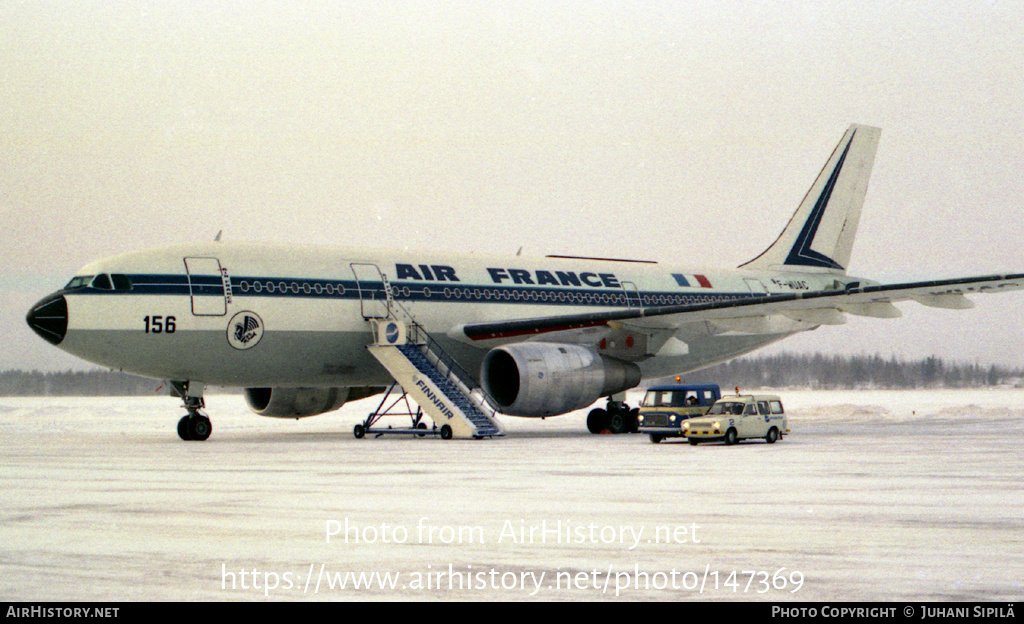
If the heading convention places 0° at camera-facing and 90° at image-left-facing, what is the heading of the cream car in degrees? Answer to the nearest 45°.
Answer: approximately 45°

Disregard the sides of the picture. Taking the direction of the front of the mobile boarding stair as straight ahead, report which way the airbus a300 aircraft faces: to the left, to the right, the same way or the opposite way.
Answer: to the right

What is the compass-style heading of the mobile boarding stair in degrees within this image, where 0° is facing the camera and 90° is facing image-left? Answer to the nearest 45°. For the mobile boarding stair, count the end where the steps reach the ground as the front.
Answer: approximately 315°

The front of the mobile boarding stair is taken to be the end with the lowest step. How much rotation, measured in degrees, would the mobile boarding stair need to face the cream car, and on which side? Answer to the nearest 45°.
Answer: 0° — it already faces it

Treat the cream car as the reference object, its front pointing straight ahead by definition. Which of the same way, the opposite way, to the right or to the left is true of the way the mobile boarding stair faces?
to the left

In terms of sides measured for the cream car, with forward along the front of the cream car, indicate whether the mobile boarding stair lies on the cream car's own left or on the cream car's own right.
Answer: on the cream car's own right
